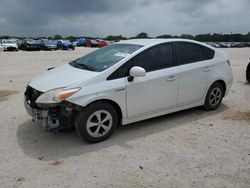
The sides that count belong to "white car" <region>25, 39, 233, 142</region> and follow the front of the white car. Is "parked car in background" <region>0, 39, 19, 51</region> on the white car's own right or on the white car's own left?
on the white car's own right

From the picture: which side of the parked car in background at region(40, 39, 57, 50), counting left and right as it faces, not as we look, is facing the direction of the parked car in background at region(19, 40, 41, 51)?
right

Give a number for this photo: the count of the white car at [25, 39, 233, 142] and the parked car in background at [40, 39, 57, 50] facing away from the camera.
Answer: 0

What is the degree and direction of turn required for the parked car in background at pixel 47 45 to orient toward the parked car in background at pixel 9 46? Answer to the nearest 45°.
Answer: approximately 90° to its right

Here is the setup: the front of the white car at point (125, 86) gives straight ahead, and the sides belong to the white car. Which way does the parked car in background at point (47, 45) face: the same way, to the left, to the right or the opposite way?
to the left

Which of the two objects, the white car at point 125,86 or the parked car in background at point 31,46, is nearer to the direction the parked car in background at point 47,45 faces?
the white car

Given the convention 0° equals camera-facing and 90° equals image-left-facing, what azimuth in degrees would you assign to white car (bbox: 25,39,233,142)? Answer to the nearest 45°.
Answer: approximately 45°

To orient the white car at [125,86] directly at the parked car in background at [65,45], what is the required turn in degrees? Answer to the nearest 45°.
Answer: approximately 135° to its right

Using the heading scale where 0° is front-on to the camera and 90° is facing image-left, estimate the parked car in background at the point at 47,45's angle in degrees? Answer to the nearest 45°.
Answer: approximately 315°

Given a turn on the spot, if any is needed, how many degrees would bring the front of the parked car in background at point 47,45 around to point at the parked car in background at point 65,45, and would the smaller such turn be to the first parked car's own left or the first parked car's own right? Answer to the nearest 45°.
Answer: approximately 90° to the first parked car's own left

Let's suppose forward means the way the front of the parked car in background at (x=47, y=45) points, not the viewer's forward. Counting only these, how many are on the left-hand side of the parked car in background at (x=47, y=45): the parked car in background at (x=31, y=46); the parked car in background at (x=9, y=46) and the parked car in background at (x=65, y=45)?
1

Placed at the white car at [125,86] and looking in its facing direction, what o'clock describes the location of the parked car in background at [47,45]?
The parked car in background is roughly at 4 o'clock from the white car.
